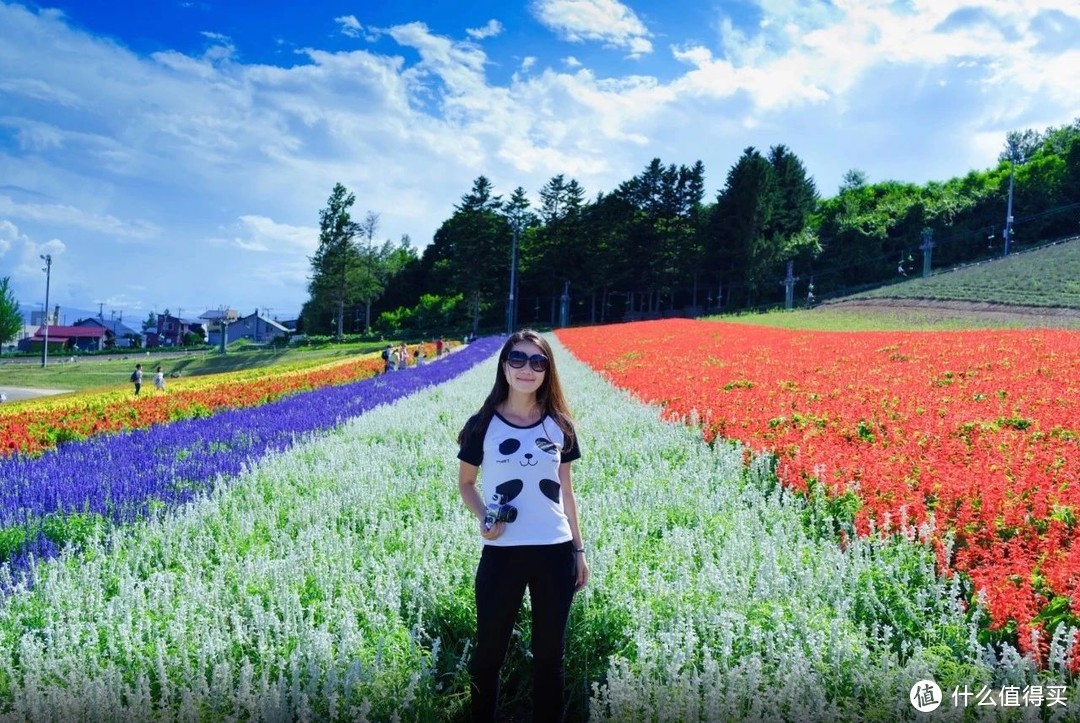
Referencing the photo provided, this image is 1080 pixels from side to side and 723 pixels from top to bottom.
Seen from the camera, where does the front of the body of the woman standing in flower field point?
toward the camera

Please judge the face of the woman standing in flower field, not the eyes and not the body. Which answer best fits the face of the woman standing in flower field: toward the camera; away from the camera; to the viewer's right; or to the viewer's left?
toward the camera
